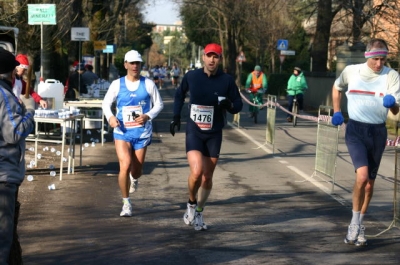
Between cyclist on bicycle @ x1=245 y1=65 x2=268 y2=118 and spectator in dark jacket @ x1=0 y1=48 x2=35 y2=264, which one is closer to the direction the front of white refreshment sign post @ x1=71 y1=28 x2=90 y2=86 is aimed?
the spectator in dark jacket

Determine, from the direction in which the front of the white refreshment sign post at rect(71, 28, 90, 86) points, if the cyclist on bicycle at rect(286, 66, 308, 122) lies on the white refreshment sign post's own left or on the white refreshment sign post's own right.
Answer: on the white refreshment sign post's own left

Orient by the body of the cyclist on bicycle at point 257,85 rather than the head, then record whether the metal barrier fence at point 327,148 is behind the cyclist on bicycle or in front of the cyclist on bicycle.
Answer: in front

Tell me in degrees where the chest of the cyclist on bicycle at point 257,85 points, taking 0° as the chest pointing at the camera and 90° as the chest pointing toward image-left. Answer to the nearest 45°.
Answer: approximately 0°

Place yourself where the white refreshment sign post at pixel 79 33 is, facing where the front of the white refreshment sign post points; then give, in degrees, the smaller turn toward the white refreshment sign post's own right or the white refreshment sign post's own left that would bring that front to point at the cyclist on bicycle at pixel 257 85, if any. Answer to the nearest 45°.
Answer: approximately 90° to the white refreshment sign post's own left

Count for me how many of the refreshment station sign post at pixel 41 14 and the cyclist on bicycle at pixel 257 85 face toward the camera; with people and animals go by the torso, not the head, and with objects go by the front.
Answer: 2
